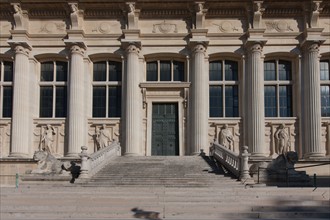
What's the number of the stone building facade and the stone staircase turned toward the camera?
2

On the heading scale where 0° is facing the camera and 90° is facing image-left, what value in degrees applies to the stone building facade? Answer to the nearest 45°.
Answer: approximately 0°

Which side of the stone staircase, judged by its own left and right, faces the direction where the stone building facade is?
back

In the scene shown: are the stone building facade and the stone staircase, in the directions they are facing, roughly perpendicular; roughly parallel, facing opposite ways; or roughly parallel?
roughly parallel

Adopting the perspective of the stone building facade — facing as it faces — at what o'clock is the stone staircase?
The stone staircase is roughly at 12 o'clock from the stone building facade.
